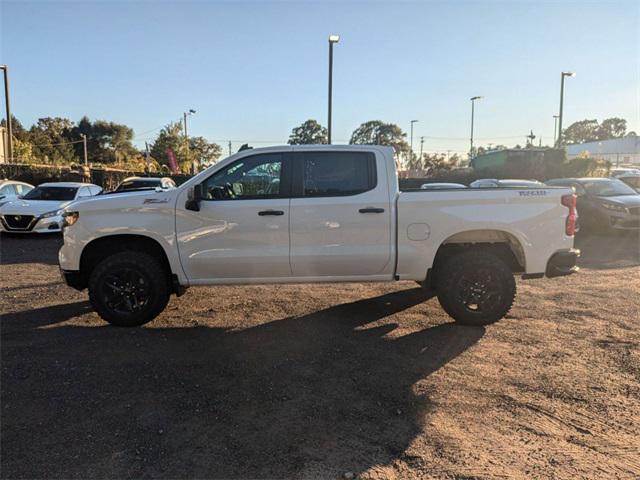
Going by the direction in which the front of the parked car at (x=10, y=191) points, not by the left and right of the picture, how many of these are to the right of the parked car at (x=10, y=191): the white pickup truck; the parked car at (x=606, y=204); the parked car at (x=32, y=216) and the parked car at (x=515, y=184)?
0

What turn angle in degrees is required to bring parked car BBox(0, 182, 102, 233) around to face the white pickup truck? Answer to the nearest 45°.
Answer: approximately 45° to its left

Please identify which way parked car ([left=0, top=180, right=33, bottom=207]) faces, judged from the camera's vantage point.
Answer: facing the viewer and to the left of the viewer

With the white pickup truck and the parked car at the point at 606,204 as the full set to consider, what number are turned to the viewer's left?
1

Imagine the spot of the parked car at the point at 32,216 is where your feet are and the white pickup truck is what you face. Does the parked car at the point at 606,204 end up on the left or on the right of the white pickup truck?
left

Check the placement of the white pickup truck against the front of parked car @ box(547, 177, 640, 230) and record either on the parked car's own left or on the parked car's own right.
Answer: on the parked car's own right

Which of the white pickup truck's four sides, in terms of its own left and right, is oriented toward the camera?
left

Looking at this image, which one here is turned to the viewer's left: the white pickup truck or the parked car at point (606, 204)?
the white pickup truck

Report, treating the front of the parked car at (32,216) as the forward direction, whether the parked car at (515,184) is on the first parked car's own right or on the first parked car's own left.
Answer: on the first parked car's own left

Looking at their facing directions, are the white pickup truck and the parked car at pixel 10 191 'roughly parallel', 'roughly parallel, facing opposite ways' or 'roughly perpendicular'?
roughly perpendicular

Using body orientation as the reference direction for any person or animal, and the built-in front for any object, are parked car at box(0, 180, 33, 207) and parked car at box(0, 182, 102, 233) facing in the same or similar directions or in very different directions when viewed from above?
same or similar directions

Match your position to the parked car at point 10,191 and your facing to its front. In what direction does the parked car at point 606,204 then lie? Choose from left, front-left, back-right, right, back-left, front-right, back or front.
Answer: left

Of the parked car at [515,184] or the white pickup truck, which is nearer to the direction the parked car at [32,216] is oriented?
the white pickup truck

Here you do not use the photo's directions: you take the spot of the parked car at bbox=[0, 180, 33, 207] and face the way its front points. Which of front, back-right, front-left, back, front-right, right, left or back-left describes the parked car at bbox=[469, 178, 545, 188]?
left

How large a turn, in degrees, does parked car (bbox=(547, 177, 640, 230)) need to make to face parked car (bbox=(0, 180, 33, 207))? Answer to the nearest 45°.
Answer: approximately 135° to its right

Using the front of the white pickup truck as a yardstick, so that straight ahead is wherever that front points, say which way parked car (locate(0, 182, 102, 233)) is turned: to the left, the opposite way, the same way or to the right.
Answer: to the left
